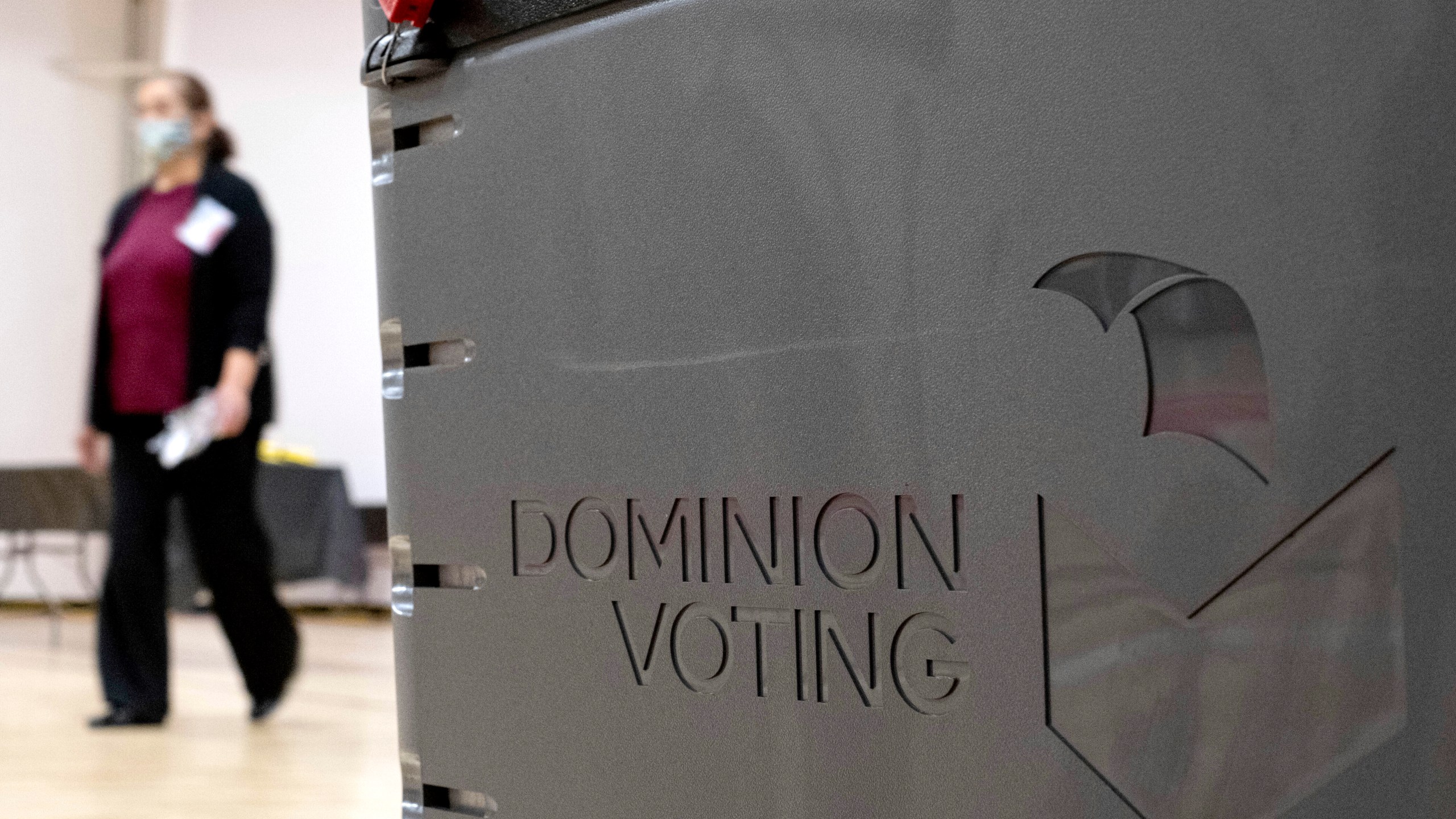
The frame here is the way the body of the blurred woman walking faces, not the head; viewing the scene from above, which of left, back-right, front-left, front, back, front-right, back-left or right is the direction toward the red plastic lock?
front-left
